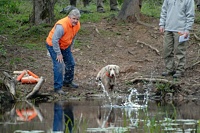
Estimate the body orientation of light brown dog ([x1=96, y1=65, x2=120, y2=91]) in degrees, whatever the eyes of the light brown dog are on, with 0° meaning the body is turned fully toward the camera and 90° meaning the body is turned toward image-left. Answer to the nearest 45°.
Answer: approximately 315°

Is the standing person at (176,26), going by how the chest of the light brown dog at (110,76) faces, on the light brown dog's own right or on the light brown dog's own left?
on the light brown dog's own left

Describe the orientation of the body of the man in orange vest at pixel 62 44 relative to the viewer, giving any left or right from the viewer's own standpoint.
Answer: facing the viewer and to the right of the viewer

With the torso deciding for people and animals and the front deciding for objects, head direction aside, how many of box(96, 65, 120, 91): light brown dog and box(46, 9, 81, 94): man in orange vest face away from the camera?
0

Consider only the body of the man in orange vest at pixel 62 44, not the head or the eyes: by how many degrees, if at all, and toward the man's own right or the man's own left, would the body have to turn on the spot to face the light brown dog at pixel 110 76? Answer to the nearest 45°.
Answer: approximately 45° to the man's own left

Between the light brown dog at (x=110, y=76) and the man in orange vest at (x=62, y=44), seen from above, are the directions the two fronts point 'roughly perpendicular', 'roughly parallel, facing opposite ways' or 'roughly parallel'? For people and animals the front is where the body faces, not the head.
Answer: roughly parallel
